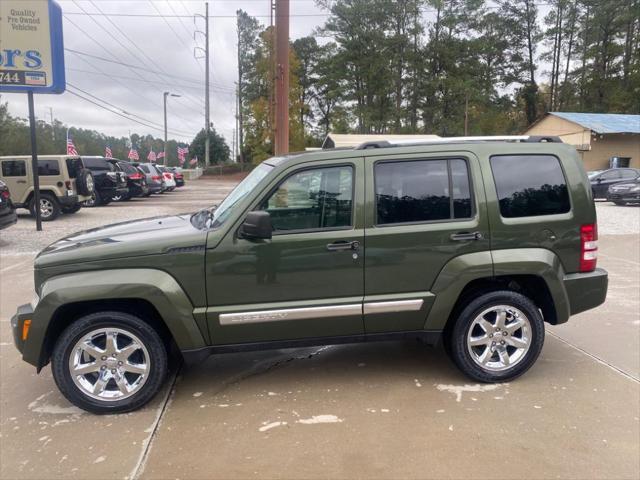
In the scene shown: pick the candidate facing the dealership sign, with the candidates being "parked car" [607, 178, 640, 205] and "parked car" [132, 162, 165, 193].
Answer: "parked car" [607, 178, 640, 205]

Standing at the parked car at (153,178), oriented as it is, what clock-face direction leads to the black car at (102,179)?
The black car is roughly at 8 o'clock from the parked car.

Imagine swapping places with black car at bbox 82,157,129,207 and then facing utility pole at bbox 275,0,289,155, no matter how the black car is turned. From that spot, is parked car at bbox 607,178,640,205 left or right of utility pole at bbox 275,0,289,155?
left

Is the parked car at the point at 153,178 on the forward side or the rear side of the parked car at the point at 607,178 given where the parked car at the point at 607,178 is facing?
on the forward side

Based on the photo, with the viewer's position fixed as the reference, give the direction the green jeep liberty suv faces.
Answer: facing to the left of the viewer

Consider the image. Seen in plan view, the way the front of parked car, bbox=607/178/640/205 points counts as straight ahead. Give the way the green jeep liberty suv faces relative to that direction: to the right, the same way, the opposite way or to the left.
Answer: the same way

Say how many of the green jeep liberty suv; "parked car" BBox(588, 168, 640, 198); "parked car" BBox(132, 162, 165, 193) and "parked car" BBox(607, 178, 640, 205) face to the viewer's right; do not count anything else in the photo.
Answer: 0

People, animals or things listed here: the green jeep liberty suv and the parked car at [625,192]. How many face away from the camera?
0

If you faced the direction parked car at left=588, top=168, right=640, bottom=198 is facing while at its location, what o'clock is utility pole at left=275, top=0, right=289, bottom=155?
The utility pole is roughly at 11 o'clock from the parked car.

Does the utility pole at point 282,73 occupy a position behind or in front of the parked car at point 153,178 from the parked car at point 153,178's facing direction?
behind

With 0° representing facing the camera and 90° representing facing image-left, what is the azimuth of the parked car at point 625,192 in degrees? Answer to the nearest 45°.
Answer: approximately 45°

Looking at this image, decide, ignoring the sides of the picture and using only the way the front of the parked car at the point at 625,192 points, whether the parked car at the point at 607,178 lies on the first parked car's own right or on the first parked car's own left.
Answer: on the first parked car's own right

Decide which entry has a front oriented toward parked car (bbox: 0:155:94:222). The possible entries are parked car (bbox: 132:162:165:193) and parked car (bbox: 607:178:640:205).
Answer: parked car (bbox: 607:178:640:205)

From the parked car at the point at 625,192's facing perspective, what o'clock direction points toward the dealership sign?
The dealership sign is roughly at 12 o'clock from the parked car.

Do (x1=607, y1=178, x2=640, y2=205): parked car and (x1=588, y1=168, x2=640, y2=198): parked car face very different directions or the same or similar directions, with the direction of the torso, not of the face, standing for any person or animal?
same or similar directions

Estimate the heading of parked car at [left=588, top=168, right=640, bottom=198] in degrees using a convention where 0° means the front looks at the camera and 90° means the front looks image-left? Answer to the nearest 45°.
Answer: approximately 45°

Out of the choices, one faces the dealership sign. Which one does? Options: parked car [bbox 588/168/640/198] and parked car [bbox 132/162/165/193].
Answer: parked car [bbox 588/168/640/198]

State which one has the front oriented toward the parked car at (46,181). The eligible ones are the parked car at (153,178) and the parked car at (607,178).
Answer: the parked car at (607,178)
